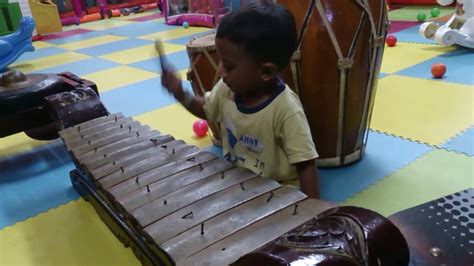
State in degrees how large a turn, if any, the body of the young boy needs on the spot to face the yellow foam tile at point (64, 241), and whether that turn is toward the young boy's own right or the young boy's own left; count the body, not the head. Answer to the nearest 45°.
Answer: approximately 45° to the young boy's own right

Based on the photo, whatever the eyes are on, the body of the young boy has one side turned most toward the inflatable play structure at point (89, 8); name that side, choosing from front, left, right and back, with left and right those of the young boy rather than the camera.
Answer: right

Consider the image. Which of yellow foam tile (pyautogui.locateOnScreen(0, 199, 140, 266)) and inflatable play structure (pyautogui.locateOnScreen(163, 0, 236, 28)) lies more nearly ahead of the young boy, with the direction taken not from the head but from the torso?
the yellow foam tile

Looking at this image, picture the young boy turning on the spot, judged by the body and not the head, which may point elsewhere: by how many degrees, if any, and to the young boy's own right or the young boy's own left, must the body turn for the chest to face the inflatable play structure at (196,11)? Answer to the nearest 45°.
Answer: approximately 135° to the young boy's own right

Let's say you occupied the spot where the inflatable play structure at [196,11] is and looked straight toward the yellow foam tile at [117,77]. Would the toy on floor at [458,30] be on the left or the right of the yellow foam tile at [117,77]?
left

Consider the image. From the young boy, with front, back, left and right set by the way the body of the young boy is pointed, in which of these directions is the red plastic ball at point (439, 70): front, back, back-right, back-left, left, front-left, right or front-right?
back

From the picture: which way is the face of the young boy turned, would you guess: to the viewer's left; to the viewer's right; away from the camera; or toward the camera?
to the viewer's left

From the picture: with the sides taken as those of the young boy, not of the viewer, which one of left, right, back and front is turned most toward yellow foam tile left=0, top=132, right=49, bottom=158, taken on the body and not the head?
right

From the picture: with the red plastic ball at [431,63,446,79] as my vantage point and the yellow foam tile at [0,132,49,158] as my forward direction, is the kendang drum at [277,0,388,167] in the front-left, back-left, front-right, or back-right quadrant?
front-left

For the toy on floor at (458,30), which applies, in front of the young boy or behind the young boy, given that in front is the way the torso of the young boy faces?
behind

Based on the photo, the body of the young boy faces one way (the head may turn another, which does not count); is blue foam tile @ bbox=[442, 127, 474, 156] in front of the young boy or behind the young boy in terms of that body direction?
behind

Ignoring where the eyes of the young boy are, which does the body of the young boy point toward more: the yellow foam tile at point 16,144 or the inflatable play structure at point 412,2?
the yellow foam tile

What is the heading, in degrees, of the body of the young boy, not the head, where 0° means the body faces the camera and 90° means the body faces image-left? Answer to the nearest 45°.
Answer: approximately 45°

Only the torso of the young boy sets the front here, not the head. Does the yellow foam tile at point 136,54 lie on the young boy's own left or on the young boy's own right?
on the young boy's own right

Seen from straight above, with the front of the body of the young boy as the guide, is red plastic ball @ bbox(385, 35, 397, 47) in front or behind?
behind
